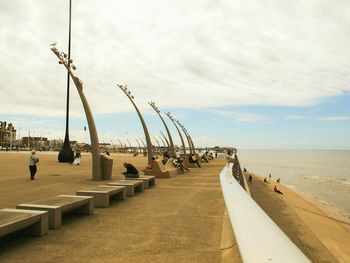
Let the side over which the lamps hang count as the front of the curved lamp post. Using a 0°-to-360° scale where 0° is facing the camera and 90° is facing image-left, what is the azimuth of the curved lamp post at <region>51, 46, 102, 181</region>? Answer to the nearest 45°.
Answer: approximately 90°

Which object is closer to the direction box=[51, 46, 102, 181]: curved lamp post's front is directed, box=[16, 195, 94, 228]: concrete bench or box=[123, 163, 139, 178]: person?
the concrete bench

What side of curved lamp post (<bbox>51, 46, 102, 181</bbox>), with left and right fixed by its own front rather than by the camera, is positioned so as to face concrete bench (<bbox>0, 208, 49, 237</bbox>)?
left
